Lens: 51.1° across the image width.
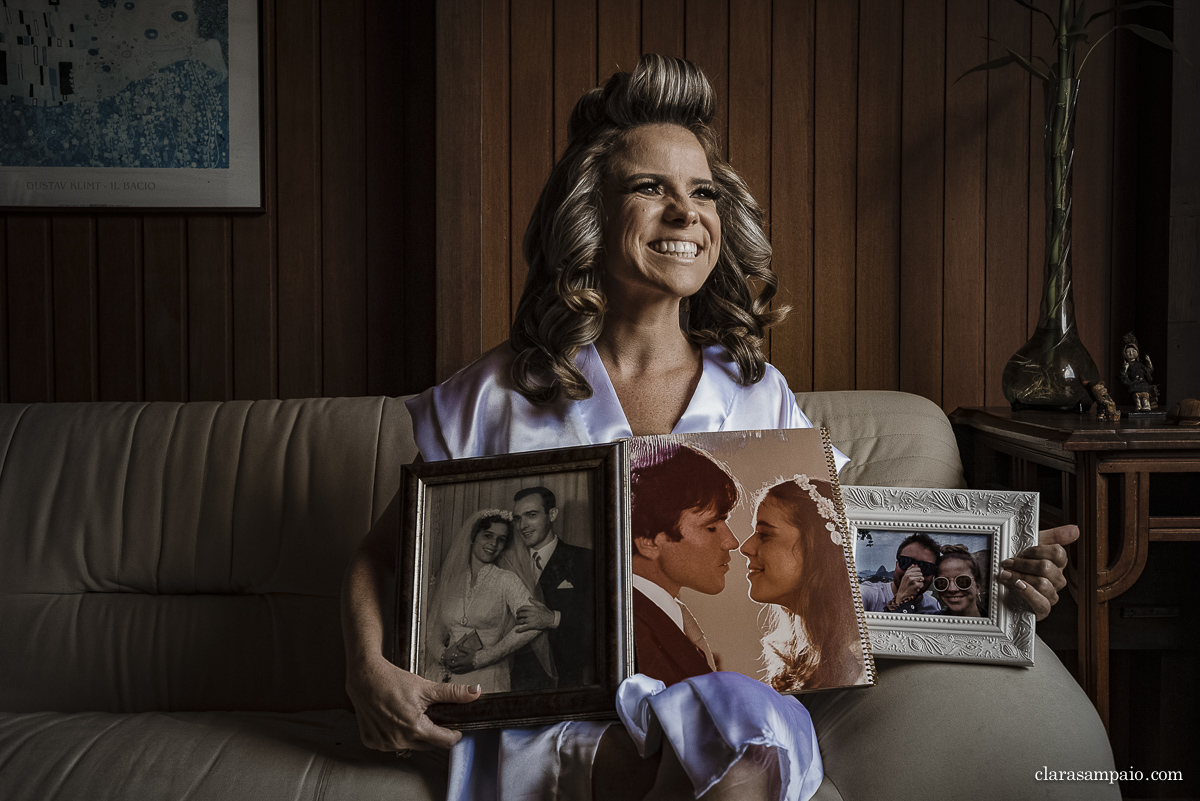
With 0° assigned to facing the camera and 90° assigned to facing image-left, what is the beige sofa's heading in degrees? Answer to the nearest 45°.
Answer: approximately 0°

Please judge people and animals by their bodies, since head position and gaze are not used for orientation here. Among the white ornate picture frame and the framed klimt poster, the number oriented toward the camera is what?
2

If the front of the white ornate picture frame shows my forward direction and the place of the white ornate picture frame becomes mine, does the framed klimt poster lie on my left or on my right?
on my right

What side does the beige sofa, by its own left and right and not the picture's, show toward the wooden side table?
left

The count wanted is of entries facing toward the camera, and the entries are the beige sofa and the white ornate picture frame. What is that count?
2

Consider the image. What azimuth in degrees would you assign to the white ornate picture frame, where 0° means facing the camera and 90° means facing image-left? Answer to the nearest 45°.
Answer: approximately 0°

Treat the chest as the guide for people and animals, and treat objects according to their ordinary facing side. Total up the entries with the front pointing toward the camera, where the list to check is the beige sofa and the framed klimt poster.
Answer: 2

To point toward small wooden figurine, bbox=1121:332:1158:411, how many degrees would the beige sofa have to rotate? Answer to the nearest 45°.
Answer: approximately 90° to its left

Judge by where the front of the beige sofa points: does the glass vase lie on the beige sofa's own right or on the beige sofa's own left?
on the beige sofa's own left
